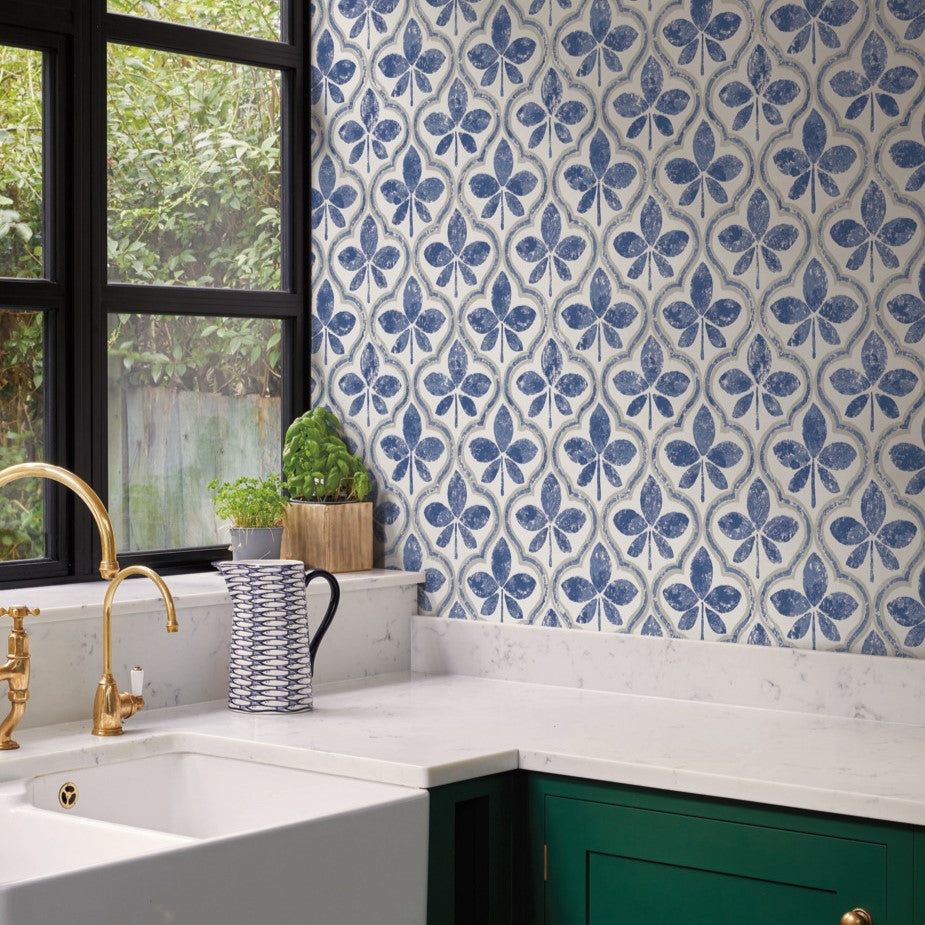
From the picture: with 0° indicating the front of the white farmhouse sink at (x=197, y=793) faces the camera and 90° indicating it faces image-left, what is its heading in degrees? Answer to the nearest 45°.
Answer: approximately 315°

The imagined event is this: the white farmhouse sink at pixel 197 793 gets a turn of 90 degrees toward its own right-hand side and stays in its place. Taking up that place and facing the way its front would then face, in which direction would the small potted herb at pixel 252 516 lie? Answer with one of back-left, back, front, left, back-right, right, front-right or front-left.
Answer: back-right

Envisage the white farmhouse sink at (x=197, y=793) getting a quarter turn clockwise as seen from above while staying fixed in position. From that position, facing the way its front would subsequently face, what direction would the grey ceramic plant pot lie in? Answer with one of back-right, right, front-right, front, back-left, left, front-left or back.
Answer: back-right

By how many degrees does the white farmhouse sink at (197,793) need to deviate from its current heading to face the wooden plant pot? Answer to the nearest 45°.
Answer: approximately 135° to its left

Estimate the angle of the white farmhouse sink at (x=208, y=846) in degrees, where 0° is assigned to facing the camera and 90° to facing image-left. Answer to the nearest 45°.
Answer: approximately 315°
